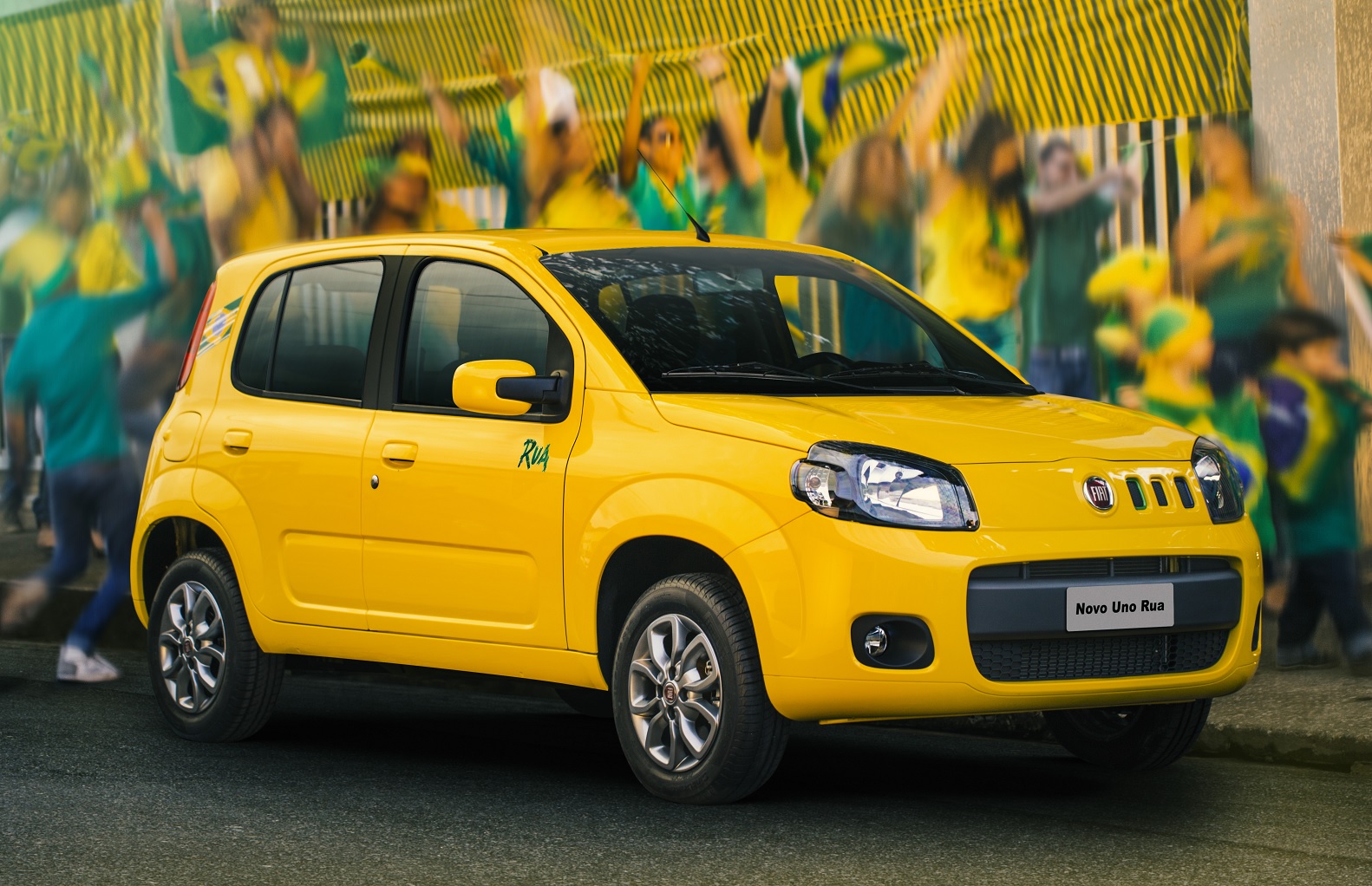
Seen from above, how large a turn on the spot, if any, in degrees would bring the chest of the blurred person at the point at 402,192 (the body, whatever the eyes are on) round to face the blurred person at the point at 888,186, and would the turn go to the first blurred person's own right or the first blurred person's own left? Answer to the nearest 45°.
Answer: approximately 45° to the first blurred person's own left

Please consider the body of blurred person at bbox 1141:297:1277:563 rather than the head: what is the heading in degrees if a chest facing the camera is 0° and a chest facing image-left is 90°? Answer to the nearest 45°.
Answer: approximately 315°

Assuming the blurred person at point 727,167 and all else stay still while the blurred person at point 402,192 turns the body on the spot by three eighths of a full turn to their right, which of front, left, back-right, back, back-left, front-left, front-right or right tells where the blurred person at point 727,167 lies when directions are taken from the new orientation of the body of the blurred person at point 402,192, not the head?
back

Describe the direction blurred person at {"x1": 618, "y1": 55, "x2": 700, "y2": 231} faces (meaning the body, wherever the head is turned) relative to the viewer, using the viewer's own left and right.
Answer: facing the viewer and to the right of the viewer

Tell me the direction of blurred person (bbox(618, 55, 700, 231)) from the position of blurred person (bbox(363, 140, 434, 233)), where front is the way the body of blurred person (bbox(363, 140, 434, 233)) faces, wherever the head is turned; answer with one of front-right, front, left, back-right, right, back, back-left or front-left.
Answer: front-left

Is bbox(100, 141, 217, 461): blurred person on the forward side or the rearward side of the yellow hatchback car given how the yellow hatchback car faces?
on the rearward side
